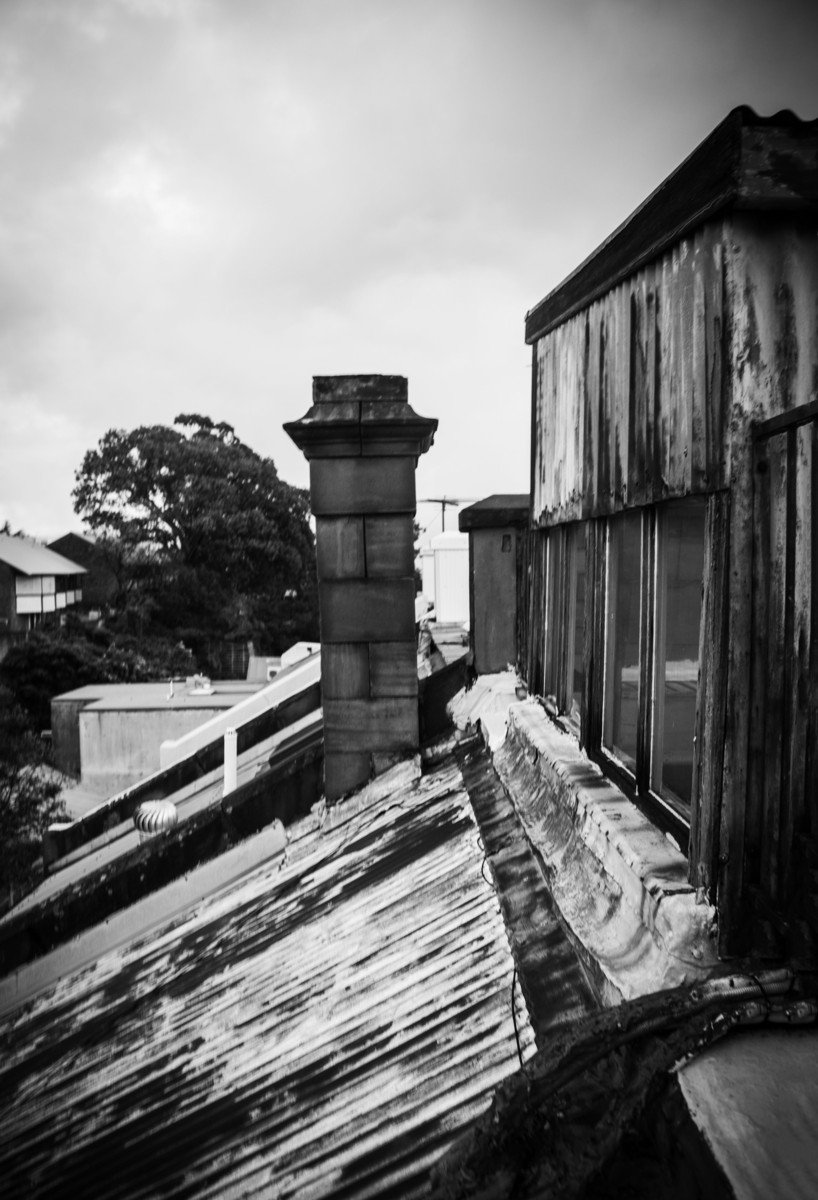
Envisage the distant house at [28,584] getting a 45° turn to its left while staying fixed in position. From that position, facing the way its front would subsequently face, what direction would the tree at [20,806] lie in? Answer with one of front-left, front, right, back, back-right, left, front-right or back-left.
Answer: right

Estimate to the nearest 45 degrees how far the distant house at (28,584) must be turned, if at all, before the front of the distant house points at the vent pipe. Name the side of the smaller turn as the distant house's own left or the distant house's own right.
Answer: approximately 45° to the distant house's own right

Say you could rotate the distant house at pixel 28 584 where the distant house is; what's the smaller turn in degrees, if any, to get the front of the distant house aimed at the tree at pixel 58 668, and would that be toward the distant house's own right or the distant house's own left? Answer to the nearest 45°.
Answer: approximately 45° to the distant house's own right

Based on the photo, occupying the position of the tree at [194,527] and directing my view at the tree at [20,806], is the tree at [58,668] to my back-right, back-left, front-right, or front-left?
front-right

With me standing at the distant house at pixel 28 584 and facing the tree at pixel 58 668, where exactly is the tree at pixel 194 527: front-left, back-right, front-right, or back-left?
front-left

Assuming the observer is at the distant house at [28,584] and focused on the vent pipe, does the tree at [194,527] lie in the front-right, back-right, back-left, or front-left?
front-left

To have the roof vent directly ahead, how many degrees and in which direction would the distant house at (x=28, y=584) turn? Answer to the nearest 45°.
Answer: approximately 45° to its right

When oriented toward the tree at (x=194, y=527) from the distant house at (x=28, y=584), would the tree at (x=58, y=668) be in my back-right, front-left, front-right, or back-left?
front-right

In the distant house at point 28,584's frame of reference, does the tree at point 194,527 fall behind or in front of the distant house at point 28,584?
in front
